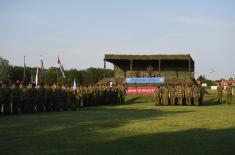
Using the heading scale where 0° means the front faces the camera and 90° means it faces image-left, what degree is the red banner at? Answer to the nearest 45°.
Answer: approximately 0°

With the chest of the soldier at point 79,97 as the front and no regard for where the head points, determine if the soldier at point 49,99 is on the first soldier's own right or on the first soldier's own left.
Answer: on the first soldier's own right

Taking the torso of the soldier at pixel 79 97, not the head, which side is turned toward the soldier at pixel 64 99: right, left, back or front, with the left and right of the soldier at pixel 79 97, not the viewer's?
right

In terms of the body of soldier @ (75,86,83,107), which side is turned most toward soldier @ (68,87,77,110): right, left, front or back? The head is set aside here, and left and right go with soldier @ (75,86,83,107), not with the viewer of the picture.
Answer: right

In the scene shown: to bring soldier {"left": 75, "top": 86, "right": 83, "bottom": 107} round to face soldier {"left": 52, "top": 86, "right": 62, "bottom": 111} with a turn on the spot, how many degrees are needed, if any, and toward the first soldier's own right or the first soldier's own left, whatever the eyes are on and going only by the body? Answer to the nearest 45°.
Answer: approximately 90° to the first soldier's own right
